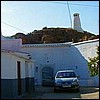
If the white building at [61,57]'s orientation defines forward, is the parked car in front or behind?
in front

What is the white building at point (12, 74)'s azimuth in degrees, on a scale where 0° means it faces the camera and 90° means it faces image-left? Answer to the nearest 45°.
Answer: approximately 315°

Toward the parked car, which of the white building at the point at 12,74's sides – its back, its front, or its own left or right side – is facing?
left
